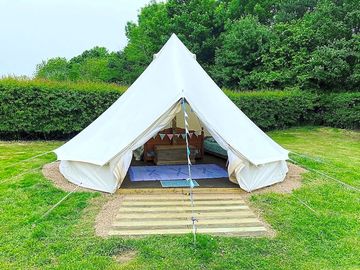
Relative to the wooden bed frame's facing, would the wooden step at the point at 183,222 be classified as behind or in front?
in front

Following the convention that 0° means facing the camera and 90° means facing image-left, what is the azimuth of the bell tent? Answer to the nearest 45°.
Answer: approximately 0°

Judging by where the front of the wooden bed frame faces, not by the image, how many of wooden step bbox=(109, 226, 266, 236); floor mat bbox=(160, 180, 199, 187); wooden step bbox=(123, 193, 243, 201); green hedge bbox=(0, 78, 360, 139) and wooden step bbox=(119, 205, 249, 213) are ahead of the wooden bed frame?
4

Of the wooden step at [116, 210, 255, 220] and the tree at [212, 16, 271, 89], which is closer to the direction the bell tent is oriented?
the wooden step

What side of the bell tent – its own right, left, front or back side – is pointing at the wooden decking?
front

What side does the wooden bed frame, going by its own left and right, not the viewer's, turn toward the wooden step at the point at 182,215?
front

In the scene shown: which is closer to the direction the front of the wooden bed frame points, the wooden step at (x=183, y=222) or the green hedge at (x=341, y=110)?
the wooden step

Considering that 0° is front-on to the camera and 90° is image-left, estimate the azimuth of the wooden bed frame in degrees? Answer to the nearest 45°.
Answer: approximately 0°

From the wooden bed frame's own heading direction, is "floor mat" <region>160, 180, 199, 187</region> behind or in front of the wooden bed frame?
in front

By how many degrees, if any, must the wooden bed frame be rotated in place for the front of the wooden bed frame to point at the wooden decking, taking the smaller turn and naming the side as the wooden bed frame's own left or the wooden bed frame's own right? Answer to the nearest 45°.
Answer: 0° — it already faces it

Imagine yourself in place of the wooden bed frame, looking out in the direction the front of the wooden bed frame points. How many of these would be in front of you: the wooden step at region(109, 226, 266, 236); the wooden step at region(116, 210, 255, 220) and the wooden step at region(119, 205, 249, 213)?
3
